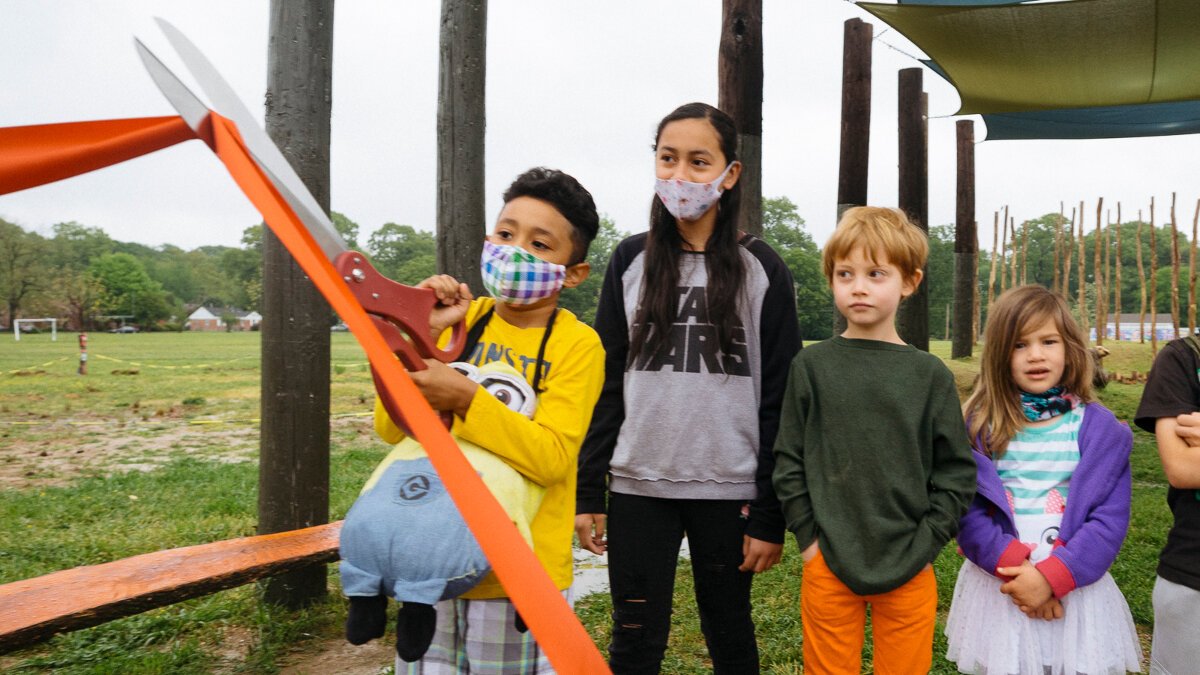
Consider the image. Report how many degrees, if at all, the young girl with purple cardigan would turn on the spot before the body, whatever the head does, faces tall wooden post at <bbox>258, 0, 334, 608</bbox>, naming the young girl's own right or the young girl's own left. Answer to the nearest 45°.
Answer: approximately 90° to the young girl's own right

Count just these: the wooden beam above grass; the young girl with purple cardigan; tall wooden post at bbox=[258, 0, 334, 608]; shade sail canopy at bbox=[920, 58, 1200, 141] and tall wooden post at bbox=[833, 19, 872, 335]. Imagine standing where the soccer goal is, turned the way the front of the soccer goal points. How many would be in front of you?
5

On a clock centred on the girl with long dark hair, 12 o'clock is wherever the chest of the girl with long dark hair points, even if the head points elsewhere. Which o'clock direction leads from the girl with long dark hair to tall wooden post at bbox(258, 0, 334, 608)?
The tall wooden post is roughly at 4 o'clock from the girl with long dark hair.

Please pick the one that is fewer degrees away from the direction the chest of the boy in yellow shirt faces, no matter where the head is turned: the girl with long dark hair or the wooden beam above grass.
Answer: the wooden beam above grass

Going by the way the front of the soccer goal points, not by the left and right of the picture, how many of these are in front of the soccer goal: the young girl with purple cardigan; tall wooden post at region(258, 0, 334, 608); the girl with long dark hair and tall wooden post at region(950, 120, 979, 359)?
4

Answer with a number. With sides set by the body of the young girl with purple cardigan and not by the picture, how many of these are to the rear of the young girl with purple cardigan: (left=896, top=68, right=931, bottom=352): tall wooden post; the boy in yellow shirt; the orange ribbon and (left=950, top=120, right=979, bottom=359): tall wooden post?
2

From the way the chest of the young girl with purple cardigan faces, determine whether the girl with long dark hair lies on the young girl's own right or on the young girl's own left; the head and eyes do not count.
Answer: on the young girl's own right

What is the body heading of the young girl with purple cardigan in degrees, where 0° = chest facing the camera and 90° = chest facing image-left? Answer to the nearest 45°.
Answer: approximately 0°

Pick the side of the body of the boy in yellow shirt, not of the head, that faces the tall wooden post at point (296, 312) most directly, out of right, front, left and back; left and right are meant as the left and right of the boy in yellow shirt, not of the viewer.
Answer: right
